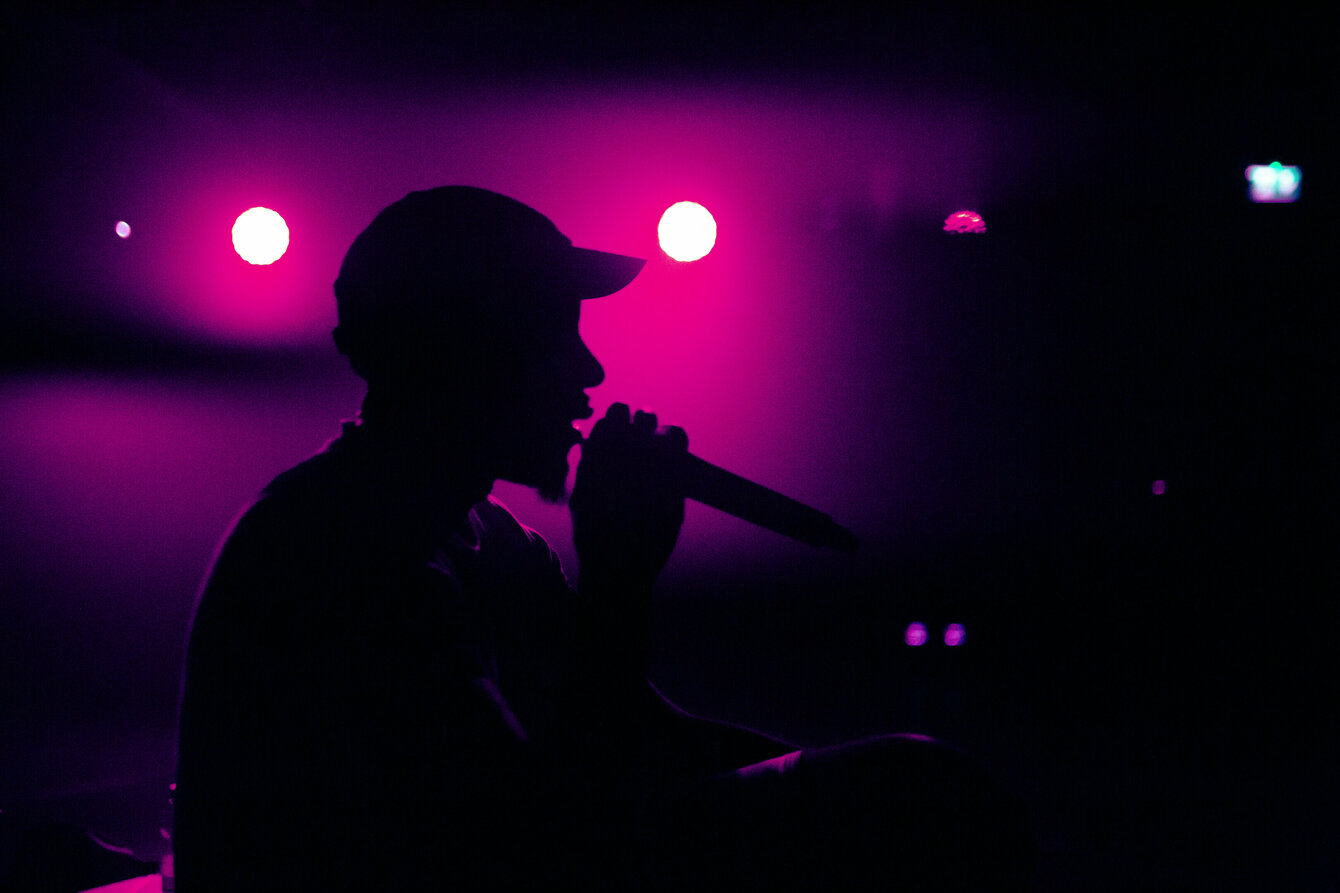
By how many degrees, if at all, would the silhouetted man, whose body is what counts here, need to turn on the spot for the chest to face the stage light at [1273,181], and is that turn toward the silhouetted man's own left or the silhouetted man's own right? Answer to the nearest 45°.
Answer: approximately 45° to the silhouetted man's own left

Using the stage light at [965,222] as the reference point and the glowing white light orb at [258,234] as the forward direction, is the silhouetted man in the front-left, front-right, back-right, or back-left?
front-left

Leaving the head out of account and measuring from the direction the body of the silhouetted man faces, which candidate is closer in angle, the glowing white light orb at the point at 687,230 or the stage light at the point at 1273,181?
the stage light

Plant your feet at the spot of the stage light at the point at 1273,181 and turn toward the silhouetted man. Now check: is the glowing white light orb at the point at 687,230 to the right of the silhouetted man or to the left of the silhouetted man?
right

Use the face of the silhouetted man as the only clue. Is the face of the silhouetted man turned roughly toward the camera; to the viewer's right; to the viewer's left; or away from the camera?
to the viewer's right

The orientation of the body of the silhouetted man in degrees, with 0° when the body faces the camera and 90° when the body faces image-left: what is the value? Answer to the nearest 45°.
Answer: approximately 270°

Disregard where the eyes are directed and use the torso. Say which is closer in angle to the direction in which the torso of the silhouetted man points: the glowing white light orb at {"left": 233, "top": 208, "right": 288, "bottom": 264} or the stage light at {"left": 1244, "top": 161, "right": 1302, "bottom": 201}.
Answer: the stage light

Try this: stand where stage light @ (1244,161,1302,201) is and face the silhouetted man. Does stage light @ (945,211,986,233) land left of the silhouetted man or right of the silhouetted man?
right

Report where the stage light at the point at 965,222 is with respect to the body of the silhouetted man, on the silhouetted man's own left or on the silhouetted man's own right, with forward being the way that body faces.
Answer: on the silhouetted man's own left

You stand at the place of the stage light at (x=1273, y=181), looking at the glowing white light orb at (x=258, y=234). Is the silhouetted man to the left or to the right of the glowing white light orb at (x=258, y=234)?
left

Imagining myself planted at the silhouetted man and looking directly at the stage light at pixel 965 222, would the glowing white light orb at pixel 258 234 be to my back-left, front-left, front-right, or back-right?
front-left

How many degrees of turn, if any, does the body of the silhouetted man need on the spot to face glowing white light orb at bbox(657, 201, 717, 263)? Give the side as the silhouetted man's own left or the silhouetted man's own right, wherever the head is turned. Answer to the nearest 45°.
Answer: approximately 90° to the silhouetted man's own left
